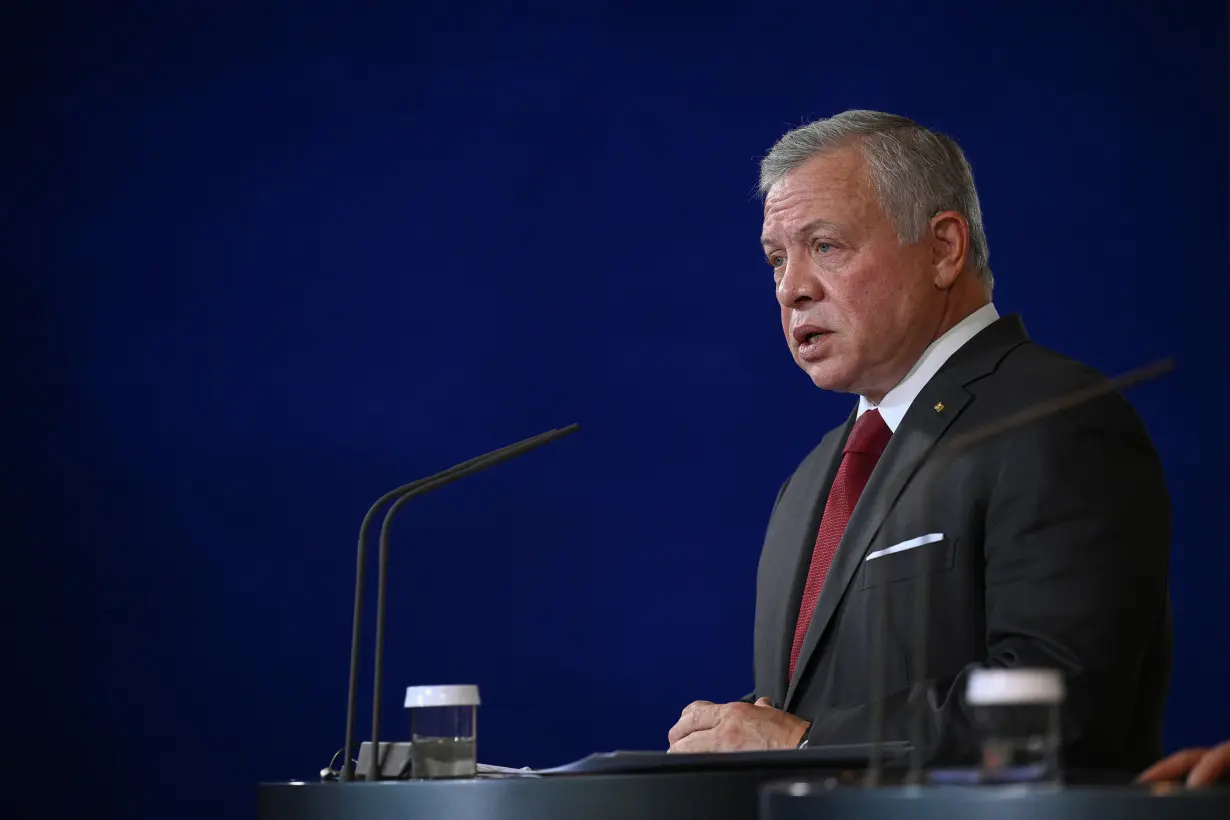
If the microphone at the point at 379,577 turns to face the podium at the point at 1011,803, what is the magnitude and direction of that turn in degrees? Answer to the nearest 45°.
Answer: approximately 45° to its right

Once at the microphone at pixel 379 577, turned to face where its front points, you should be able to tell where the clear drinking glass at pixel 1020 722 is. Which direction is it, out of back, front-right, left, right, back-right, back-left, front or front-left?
front-right

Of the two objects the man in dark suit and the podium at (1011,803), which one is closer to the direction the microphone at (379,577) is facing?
the man in dark suit

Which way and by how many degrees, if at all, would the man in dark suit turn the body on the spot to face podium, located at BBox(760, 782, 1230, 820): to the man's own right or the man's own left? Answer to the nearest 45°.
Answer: approximately 45° to the man's own left

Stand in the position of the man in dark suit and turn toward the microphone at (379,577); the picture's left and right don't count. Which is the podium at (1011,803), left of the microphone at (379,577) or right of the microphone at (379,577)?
left

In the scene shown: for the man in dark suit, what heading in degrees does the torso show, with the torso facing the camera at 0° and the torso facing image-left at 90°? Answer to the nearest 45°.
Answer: approximately 45°

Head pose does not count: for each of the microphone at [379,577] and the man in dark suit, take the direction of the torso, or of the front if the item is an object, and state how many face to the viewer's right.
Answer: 1

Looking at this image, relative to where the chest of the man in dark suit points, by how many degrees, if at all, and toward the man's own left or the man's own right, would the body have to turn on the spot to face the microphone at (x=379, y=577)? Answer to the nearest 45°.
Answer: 0° — they already face it

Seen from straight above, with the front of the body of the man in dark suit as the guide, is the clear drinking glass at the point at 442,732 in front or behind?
in front

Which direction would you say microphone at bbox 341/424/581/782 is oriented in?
to the viewer's right
